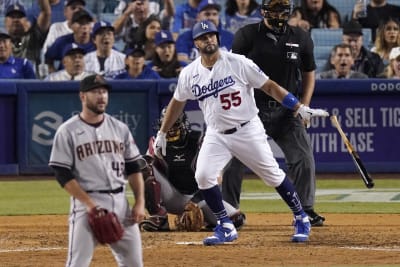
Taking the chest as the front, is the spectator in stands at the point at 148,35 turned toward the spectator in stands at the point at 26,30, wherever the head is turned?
no

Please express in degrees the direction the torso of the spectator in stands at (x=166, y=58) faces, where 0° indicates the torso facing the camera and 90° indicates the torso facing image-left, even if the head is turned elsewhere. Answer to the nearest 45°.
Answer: approximately 0°

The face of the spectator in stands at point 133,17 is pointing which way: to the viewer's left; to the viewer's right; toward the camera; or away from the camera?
toward the camera

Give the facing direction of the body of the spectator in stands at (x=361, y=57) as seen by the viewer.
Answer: toward the camera

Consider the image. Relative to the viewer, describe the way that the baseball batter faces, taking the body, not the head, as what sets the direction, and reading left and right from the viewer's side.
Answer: facing the viewer

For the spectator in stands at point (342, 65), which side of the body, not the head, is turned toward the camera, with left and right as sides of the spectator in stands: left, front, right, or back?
front

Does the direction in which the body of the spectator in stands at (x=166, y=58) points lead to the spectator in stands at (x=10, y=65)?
no

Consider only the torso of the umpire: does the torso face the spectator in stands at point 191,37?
no

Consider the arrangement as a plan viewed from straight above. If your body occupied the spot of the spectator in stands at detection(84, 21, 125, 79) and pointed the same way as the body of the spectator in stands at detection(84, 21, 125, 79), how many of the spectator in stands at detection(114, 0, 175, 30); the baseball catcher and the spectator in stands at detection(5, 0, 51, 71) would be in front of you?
1

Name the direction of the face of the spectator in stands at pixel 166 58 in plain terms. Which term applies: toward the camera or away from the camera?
toward the camera

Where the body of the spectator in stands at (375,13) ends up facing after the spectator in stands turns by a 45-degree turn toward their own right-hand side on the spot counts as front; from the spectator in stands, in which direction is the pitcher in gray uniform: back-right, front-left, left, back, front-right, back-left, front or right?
front-left

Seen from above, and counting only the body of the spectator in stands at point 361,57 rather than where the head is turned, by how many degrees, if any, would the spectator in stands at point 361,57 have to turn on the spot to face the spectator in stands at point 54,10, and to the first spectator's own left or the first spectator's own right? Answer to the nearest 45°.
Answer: approximately 90° to the first spectator's own right

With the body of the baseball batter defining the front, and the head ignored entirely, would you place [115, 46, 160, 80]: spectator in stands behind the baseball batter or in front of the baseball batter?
behind

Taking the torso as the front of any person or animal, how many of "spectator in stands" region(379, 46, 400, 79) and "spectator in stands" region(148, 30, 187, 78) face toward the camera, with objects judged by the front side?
2

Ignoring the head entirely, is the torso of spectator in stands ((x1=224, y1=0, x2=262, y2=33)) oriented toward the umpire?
yes

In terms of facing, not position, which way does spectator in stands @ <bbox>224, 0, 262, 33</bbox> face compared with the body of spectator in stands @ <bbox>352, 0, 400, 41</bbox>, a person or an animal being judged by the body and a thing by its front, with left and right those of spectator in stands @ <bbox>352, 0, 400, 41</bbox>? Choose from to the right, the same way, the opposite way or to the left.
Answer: the same way

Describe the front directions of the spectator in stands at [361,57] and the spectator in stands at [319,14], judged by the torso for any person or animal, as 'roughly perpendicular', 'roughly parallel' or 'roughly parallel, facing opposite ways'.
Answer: roughly parallel

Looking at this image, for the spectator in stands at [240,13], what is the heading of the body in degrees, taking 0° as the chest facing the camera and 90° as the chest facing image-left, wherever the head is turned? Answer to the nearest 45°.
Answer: approximately 0°

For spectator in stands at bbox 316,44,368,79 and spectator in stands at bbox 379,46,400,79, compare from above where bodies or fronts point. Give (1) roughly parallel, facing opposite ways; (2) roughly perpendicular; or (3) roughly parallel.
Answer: roughly parallel

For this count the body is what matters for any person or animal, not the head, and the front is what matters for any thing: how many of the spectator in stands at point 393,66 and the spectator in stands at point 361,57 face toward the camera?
2

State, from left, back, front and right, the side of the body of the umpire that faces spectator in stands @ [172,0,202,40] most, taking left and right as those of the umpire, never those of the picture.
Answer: back
